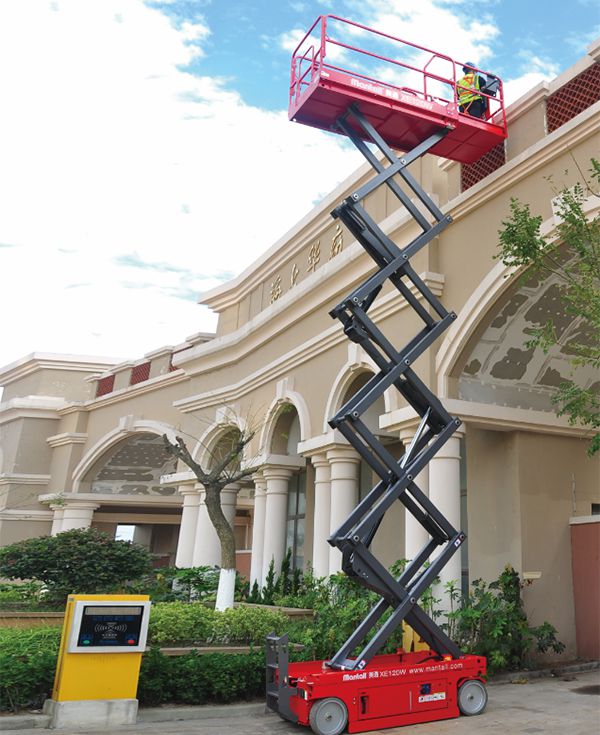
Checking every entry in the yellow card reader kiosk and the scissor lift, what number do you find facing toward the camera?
1

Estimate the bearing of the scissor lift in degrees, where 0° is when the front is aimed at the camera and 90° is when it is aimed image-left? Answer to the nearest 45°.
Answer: approximately 225°

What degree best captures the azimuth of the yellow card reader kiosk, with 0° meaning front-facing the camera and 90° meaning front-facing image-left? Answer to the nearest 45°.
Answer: approximately 0°

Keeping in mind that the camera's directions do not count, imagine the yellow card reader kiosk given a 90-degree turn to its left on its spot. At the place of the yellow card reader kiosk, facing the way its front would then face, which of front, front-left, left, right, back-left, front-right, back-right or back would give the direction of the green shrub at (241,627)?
front-left

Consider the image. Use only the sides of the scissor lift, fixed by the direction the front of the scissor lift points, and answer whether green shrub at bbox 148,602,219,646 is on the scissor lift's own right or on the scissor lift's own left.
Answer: on the scissor lift's own left

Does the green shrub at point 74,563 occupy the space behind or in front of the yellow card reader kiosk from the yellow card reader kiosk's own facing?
behind

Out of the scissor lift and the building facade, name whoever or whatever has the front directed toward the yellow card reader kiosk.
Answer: the building facade

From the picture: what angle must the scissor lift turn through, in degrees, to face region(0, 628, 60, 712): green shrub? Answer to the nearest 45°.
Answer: approximately 135° to its left

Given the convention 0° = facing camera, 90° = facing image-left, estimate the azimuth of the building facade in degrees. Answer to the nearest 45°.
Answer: approximately 45°
